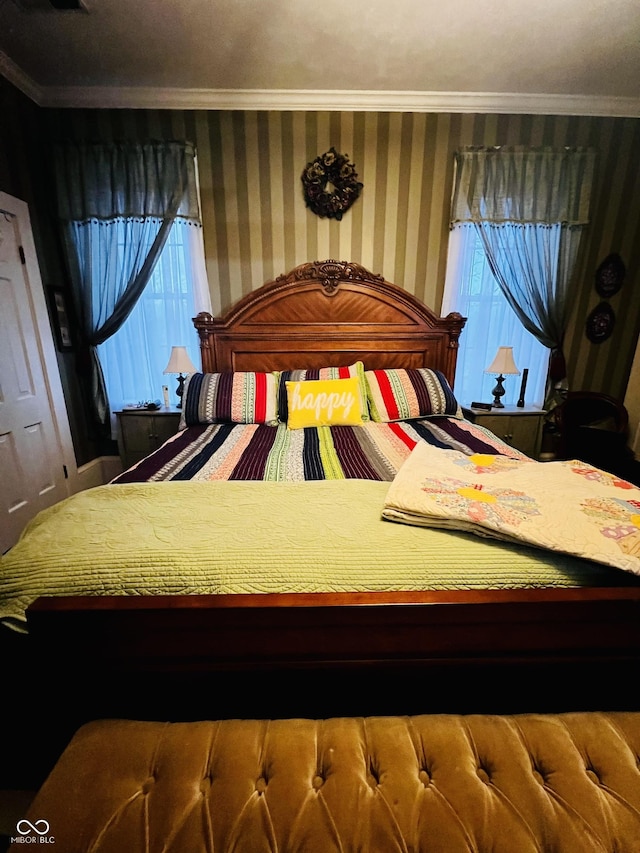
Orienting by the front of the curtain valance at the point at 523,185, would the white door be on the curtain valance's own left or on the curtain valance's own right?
on the curtain valance's own right

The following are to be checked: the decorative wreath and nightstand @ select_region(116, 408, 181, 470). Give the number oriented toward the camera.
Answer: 2

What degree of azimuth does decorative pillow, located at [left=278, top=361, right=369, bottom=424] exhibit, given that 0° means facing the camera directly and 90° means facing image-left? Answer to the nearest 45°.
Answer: approximately 0°

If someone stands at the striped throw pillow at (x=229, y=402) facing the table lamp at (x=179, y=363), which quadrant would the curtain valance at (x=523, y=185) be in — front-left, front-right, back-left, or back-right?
back-right

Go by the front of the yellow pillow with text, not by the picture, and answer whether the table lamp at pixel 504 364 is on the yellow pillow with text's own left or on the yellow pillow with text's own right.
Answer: on the yellow pillow with text's own left

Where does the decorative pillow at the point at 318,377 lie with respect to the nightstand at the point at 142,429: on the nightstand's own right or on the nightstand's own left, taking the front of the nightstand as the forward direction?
on the nightstand's own left

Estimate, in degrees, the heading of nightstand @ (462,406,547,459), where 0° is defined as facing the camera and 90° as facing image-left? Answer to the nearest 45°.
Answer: approximately 0°
